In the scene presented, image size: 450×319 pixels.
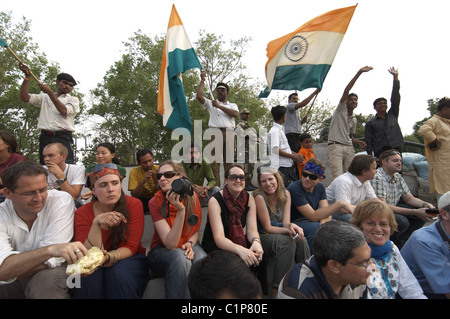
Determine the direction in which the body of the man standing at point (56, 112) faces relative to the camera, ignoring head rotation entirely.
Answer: toward the camera

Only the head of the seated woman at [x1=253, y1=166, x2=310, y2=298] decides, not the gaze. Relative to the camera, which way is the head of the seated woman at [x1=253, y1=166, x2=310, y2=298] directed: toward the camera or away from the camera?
toward the camera

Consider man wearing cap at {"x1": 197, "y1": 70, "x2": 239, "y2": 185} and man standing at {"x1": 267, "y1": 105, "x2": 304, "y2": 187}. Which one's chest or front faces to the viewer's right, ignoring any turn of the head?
the man standing

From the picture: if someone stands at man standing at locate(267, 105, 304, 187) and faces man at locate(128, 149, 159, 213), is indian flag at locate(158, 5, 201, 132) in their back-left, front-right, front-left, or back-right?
front-right

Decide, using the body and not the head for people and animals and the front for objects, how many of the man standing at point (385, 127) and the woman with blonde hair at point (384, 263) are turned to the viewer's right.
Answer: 0

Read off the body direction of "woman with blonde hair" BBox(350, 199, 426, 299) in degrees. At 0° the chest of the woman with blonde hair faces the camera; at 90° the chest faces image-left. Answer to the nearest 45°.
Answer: approximately 0°

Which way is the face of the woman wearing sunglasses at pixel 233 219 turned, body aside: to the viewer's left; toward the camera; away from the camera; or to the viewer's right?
toward the camera

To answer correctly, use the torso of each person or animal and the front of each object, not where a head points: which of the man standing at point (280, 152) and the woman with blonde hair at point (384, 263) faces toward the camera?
the woman with blonde hair

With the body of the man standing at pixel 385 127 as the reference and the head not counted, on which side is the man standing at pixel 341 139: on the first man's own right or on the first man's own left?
on the first man's own right

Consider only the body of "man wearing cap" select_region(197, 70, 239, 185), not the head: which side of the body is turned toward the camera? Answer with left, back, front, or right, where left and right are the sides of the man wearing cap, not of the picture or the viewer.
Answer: front

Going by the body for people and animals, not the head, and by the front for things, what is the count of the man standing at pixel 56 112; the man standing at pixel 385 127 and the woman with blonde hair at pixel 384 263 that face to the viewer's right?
0

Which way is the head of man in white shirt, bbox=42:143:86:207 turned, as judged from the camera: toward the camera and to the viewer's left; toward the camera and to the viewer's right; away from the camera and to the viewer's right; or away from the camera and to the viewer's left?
toward the camera and to the viewer's left

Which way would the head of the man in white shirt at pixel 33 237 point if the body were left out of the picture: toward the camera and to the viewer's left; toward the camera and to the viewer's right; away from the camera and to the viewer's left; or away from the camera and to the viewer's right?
toward the camera and to the viewer's right

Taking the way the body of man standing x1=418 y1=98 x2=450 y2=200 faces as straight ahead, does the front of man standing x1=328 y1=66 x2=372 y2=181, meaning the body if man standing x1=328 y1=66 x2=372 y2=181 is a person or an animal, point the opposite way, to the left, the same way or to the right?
the same way
